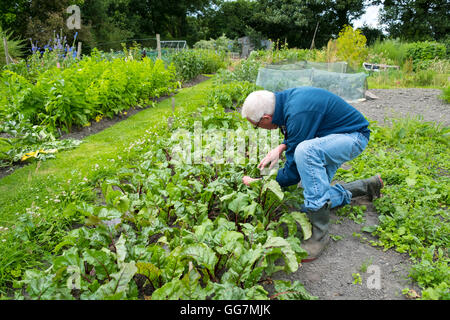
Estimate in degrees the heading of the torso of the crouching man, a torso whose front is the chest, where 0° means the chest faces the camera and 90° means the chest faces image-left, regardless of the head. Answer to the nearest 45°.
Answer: approximately 90°

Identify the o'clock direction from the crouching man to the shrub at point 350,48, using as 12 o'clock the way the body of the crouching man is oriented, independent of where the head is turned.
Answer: The shrub is roughly at 3 o'clock from the crouching man.

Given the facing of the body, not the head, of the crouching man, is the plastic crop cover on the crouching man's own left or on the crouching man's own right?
on the crouching man's own right

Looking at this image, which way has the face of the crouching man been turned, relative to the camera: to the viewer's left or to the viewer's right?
to the viewer's left

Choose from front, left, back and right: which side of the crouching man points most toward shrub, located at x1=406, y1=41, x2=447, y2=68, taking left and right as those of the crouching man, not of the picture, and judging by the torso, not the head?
right

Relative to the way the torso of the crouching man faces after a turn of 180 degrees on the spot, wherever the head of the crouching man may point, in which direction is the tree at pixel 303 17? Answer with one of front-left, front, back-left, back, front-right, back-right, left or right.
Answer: left

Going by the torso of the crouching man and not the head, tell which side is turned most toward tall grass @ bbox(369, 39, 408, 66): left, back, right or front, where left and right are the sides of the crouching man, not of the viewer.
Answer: right
